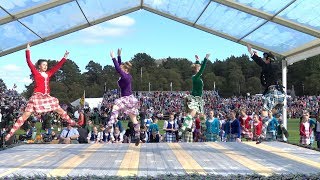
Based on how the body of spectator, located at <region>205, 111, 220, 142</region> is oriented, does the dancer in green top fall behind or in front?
in front

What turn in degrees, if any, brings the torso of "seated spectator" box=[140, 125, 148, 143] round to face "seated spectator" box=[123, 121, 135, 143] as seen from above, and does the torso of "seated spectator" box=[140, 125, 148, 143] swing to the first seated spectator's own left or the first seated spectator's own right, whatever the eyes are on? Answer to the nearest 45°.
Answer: approximately 135° to the first seated spectator's own right

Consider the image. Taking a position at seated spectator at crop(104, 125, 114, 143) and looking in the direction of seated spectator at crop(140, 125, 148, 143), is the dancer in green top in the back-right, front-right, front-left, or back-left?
front-right

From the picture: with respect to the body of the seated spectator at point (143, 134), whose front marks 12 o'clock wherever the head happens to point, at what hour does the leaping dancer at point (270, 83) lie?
The leaping dancer is roughly at 11 o'clock from the seated spectator.

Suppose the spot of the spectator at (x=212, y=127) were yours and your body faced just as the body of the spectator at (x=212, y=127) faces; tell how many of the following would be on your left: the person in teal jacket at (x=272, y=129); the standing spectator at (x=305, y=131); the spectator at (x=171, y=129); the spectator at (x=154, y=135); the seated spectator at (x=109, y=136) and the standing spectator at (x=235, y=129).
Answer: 3

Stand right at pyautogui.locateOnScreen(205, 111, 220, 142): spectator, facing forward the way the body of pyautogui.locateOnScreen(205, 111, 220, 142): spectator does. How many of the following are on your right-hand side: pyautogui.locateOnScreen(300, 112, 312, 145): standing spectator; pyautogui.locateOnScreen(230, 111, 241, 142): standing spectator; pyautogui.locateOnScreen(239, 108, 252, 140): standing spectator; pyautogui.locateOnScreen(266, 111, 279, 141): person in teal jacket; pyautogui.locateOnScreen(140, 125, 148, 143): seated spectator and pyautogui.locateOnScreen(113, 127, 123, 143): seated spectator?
2

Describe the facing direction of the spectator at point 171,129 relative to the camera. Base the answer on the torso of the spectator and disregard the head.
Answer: toward the camera

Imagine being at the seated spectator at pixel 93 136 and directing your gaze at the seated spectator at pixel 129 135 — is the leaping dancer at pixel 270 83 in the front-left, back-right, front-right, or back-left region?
front-right

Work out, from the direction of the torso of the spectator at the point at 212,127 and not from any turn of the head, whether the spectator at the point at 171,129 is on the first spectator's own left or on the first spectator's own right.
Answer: on the first spectator's own right

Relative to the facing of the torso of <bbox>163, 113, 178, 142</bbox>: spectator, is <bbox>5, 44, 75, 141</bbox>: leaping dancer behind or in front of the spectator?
in front

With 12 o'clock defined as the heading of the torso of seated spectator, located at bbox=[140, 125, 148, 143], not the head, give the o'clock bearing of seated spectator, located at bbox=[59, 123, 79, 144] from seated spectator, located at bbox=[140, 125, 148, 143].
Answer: seated spectator, located at bbox=[59, 123, 79, 144] is roughly at 3 o'clock from seated spectator, located at bbox=[140, 125, 148, 143].

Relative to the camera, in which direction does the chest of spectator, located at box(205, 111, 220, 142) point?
toward the camera

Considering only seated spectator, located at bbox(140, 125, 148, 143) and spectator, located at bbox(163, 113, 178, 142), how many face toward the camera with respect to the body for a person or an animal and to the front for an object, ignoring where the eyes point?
2

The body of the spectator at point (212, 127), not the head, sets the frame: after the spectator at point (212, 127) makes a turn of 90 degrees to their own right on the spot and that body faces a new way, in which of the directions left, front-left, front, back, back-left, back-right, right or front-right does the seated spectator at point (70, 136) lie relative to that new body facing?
front

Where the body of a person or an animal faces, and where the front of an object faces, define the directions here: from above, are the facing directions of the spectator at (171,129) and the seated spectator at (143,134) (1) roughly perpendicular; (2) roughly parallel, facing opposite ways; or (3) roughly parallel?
roughly parallel
